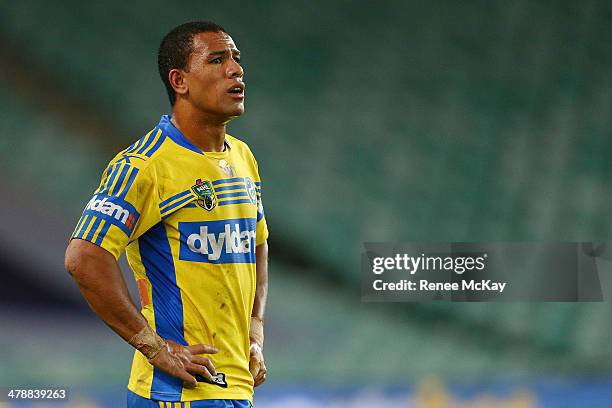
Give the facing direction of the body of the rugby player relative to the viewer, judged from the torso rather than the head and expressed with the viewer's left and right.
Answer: facing the viewer and to the right of the viewer
